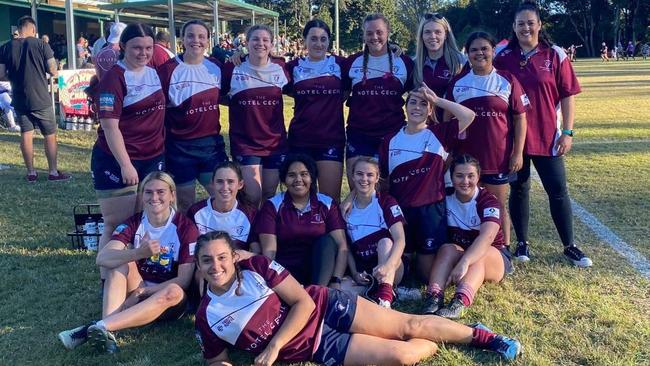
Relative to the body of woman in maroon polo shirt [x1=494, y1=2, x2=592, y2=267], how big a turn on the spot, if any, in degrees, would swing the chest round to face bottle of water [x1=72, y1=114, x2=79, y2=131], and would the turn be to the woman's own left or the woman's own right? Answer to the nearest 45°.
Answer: approximately 135° to the woman's own right

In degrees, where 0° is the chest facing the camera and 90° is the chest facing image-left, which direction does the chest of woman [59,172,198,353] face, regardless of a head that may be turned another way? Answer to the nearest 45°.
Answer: approximately 45°

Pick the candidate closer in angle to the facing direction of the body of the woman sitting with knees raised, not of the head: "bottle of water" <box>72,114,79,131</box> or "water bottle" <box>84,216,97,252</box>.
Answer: the water bottle

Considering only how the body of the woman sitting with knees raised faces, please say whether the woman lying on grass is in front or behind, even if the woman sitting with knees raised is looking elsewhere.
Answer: in front

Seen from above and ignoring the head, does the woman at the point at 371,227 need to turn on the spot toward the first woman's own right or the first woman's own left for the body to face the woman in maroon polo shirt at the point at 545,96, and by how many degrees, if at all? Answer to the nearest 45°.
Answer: approximately 135° to the first woman's own left

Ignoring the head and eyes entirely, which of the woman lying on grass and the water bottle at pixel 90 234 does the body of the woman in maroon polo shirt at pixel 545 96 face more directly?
the woman lying on grass

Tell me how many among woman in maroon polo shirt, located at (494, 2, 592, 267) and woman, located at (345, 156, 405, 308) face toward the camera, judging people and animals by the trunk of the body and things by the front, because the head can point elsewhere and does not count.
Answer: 2

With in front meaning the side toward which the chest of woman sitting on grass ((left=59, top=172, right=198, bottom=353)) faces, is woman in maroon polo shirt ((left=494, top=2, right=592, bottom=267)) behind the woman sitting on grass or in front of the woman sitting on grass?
behind

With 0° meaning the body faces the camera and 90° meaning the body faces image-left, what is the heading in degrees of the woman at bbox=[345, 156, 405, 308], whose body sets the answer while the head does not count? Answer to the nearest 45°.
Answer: approximately 0°
